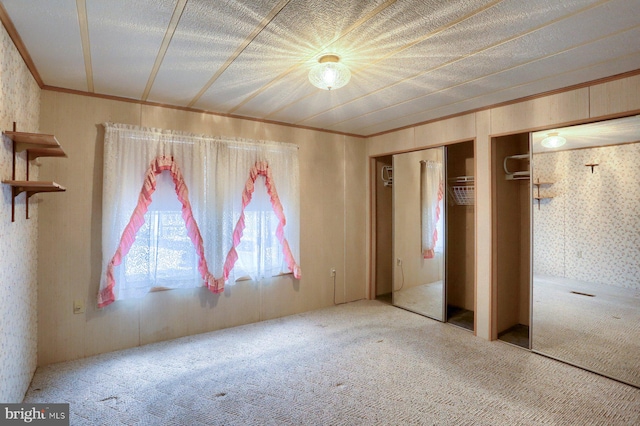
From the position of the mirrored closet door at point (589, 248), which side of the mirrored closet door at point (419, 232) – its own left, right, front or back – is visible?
left

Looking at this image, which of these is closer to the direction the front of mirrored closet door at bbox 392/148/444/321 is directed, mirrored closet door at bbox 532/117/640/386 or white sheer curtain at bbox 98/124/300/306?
the white sheer curtain

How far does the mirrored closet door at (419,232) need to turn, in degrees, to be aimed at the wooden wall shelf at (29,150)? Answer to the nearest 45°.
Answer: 0° — it already faces it

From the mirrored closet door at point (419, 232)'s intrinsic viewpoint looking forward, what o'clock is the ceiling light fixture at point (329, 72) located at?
The ceiling light fixture is roughly at 11 o'clock from the mirrored closet door.

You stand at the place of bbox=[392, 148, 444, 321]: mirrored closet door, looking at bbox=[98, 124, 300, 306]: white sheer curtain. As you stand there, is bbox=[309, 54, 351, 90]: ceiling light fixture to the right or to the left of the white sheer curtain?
left

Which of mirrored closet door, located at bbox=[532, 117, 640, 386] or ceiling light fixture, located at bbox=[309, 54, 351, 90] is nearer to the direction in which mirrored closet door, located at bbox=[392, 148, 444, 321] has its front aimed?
the ceiling light fixture

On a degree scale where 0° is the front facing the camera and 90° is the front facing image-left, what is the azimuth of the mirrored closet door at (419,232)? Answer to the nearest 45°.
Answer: approximately 45°
